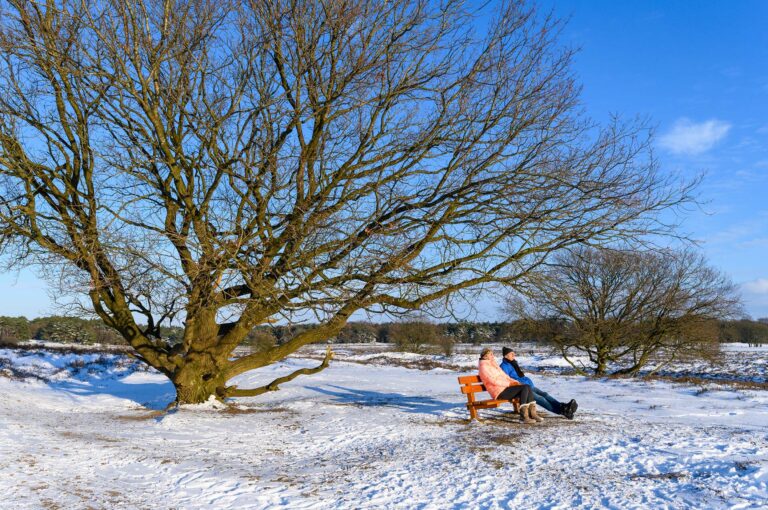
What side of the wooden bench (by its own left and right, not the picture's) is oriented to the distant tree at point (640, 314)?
left

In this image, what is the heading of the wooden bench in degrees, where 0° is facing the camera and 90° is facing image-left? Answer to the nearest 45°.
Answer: approximately 315°
